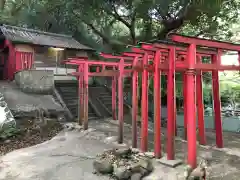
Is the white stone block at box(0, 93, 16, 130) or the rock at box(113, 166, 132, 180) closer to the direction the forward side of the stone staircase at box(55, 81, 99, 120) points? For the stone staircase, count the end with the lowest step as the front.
the rock

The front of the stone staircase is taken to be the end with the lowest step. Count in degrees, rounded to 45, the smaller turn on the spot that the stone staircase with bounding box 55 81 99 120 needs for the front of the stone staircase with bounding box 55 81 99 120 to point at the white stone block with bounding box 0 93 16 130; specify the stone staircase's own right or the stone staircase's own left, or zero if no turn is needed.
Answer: approximately 90° to the stone staircase's own right

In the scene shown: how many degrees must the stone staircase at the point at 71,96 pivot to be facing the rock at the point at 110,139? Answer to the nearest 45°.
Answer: approximately 45° to its right

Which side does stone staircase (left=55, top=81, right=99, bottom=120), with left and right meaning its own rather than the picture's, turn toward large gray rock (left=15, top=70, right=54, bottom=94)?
right

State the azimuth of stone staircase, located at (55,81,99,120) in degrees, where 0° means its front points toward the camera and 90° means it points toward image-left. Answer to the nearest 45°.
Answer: approximately 315°

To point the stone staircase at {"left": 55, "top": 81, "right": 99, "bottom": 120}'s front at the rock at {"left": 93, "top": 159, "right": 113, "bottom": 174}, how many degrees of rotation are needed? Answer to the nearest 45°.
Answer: approximately 45° to its right
